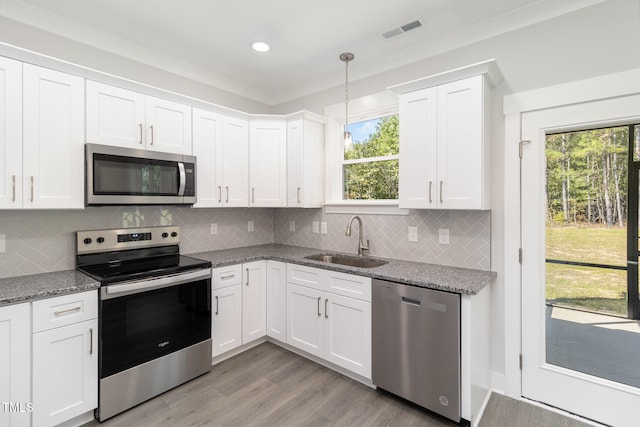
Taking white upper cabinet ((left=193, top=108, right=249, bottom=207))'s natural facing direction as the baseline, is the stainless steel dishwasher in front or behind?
in front

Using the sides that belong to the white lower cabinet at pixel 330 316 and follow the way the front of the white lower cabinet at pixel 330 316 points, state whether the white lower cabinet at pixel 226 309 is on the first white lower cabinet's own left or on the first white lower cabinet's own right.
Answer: on the first white lower cabinet's own right

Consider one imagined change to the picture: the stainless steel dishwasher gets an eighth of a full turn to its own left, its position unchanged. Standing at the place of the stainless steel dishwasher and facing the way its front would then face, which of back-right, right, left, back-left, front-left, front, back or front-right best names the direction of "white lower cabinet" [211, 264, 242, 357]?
right

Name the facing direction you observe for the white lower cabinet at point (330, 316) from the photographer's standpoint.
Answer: facing the viewer and to the left of the viewer

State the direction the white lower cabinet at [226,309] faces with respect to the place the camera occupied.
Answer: facing the viewer and to the right of the viewer

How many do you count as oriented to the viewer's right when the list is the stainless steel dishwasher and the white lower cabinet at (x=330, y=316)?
0
